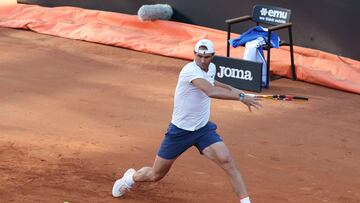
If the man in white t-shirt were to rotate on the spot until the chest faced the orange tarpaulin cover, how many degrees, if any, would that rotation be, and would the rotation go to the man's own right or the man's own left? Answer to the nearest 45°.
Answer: approximately 135° to the man's own left

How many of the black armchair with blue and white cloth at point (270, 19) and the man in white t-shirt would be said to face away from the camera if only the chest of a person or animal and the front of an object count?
0

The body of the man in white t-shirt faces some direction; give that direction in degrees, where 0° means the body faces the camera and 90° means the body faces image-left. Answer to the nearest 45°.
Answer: approximately 315°

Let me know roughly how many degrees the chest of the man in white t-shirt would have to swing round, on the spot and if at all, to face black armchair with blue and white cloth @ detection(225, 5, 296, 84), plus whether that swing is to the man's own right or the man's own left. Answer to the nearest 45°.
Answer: approximately 135° to the man's own left

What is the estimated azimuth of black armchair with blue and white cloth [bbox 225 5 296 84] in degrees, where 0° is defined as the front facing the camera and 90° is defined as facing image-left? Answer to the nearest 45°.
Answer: approximately 45°

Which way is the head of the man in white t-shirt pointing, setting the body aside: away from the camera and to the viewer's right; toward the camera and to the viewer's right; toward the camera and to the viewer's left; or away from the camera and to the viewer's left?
toward the camera and to the viewer's right

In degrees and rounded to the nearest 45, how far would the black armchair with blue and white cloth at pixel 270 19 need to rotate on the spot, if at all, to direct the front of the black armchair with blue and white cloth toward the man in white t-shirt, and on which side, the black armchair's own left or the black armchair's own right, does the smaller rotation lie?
approximately 45° to the black armchair's own left
